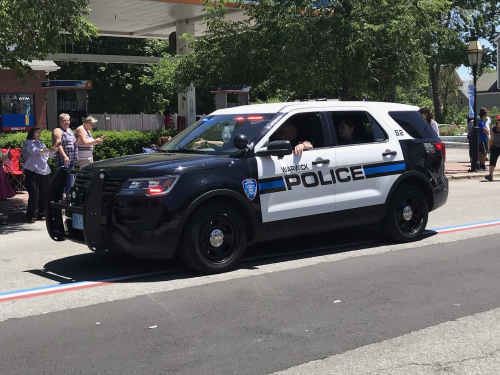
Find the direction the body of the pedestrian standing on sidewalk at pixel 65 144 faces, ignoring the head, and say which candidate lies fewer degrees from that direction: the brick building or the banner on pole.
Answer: the banner on pole

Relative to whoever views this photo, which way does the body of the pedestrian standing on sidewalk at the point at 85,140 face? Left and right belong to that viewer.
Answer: facing to the right of the viewer

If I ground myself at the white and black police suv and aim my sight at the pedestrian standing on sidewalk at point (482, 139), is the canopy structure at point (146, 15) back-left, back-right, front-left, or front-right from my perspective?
front-left

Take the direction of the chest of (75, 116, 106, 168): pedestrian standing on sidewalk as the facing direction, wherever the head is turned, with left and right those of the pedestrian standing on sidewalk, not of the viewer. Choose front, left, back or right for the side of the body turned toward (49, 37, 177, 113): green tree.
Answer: left

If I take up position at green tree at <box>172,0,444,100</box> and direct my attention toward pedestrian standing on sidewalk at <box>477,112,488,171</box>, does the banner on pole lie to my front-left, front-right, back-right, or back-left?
front-left

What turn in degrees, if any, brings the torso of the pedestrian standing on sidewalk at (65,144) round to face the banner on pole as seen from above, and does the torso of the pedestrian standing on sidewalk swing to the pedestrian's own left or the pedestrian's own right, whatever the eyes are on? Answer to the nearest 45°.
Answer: approximately 90° to the pedestrian's own left

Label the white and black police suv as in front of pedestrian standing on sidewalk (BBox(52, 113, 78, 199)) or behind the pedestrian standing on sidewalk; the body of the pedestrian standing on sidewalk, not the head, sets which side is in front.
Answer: in front

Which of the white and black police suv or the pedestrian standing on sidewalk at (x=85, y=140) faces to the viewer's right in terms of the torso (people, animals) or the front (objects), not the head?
the pedestrian standing on sidewalk

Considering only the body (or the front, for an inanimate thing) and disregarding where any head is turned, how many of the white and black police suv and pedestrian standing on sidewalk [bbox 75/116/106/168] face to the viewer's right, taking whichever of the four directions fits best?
1

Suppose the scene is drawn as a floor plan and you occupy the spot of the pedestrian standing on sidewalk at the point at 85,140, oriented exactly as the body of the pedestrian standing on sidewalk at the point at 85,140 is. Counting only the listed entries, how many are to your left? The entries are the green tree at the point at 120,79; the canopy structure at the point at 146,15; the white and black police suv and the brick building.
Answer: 3
